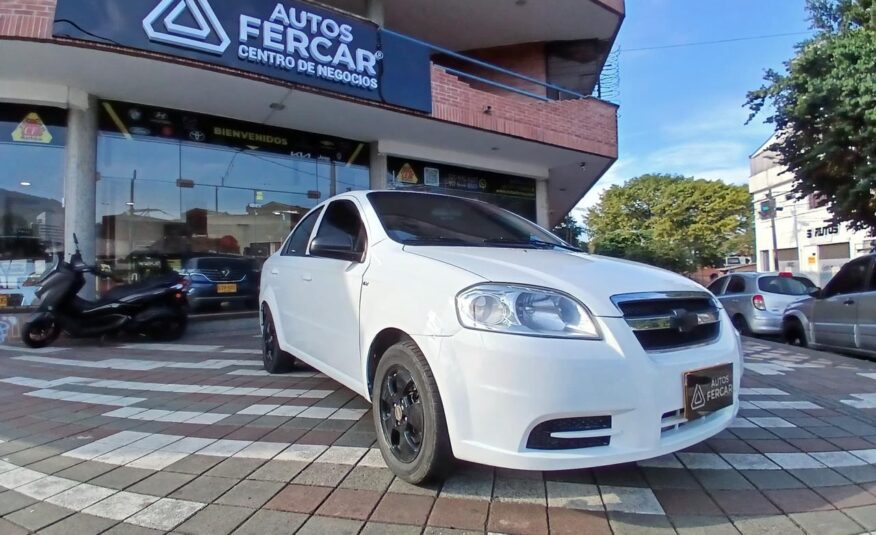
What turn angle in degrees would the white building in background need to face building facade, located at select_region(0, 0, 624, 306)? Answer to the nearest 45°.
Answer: approximately 45° to its left

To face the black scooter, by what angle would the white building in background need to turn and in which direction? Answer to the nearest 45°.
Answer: approximately 45° to its left

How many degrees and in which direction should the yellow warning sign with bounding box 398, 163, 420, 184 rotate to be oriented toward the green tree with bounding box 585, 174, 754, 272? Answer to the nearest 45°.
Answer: approximately 135° to its left

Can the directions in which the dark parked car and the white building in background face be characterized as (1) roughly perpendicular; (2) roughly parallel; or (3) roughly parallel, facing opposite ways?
roughly perpendicular

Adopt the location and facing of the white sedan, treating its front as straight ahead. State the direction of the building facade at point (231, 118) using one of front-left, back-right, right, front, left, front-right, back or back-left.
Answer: back

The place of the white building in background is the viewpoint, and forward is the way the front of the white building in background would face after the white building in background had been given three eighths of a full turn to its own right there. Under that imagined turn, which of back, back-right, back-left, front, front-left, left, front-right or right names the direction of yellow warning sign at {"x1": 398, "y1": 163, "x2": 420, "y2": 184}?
back

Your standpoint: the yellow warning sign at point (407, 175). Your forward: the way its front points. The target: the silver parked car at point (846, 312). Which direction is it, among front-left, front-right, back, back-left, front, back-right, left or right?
front-left

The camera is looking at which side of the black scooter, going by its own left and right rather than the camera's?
left

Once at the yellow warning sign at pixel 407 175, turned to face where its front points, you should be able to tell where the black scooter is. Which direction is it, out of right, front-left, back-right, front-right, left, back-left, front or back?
front-right

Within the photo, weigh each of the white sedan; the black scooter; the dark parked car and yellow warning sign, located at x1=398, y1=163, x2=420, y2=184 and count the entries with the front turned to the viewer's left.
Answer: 1

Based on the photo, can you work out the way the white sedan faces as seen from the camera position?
facing the viewer and to the right of the viewer

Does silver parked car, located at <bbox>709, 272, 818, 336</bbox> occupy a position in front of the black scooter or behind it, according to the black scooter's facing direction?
behind

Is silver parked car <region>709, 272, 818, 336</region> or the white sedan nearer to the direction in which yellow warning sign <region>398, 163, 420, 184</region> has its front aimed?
the white sedan

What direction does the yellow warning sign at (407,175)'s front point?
toward the camera
